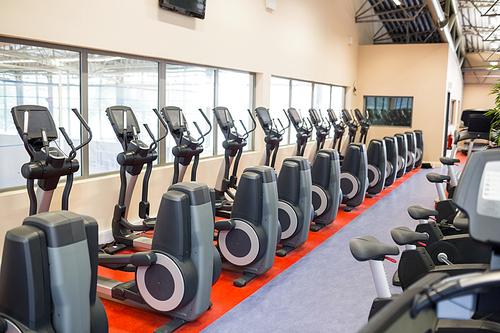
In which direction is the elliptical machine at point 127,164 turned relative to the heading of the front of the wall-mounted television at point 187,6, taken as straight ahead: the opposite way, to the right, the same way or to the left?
the opposite way

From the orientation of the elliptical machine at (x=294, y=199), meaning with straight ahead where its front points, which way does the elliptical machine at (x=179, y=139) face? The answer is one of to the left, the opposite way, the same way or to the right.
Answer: the same way

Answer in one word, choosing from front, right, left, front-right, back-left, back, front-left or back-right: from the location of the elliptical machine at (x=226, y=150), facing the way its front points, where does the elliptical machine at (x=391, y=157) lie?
right

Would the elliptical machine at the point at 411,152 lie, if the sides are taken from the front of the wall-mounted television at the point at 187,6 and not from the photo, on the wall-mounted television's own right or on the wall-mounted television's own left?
on the wall-mounted television's own left

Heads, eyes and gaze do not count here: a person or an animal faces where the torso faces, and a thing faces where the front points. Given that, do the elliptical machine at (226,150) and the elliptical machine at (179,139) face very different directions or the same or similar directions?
same or similar directions

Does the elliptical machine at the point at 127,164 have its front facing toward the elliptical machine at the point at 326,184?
no

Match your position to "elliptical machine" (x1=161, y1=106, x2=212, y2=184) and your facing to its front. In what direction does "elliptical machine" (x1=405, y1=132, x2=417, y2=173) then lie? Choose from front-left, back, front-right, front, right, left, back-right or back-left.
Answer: right

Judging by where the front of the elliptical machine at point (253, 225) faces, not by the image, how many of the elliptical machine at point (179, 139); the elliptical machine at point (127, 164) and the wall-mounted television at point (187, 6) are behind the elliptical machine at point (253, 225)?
0

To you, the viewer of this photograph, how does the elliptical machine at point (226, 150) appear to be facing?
facing away from the viewer and to the left of the viewer

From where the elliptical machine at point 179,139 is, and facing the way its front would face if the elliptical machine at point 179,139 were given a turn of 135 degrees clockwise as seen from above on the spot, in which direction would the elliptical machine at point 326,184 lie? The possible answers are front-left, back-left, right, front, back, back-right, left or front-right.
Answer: front

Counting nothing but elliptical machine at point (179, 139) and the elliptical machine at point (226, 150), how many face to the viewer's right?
0

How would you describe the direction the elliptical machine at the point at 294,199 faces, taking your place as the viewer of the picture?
facing away from the viewer and to the left of the viewer

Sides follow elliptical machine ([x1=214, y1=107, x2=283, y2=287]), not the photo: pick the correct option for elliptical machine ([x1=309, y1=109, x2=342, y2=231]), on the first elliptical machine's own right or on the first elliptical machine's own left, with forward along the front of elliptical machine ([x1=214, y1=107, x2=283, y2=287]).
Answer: on the first elliptical machine's own right

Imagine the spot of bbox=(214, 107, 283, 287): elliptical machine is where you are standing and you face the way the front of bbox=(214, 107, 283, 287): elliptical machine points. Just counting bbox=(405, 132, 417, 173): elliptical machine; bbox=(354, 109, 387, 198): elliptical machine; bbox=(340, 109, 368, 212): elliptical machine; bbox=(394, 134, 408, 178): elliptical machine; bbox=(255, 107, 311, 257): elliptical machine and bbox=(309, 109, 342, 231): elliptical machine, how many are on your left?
0

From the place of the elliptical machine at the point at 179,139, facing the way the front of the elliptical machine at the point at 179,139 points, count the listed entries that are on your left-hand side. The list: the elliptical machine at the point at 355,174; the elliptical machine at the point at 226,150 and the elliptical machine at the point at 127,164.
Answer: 1

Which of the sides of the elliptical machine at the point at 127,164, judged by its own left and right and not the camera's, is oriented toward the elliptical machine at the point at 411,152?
right

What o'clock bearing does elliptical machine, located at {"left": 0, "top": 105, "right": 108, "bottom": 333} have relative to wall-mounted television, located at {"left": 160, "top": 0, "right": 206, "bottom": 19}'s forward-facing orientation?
The elliptical machine is roughly at 2 o'clock from the wall-mounted television.

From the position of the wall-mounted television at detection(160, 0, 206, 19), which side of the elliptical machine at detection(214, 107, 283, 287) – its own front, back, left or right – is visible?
front

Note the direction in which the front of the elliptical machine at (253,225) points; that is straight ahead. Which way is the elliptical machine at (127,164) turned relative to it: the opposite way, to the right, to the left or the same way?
the same way

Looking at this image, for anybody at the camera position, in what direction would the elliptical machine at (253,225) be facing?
facing away from the viewer and to the left of the viewer

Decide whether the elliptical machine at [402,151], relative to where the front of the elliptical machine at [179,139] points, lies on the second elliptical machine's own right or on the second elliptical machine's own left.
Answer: on the second elliptical machine's own right
